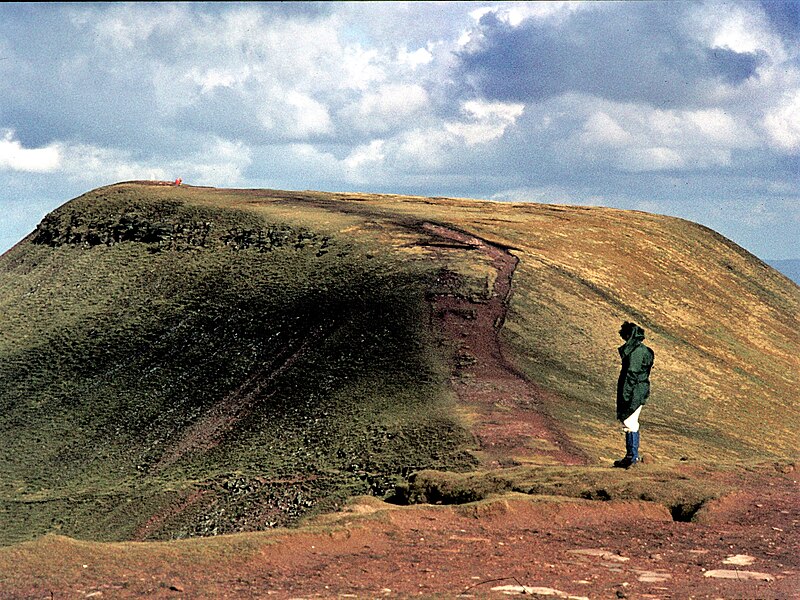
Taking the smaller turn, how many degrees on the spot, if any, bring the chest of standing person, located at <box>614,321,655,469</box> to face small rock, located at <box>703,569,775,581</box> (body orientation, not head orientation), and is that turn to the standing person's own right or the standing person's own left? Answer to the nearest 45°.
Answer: approximately 90° to the standing person's own left

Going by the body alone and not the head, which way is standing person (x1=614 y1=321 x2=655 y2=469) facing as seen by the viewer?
to the viewer's left

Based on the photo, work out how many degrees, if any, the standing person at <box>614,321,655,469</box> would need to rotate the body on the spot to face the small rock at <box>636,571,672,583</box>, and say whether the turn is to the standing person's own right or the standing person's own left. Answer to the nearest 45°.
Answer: approximately 90° to the standing person's own left

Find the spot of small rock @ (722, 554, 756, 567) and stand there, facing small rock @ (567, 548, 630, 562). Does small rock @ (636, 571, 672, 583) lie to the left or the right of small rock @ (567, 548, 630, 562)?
left

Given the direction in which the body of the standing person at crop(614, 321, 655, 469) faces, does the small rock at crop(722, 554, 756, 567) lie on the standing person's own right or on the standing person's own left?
on the standing person's own left

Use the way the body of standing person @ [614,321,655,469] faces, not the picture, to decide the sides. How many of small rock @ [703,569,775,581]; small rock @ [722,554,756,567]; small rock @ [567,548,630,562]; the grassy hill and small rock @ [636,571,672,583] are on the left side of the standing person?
4

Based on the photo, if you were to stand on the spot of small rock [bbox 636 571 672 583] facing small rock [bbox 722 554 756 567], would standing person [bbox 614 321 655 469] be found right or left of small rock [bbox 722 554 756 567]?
left

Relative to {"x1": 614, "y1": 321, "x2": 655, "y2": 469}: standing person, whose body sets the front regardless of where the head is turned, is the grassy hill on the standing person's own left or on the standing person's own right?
on the standing person's own right

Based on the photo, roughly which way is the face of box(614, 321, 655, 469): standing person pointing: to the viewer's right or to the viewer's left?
to the viewer's left

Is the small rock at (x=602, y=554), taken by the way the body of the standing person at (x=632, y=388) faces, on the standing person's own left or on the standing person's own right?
on the standing person's own left
